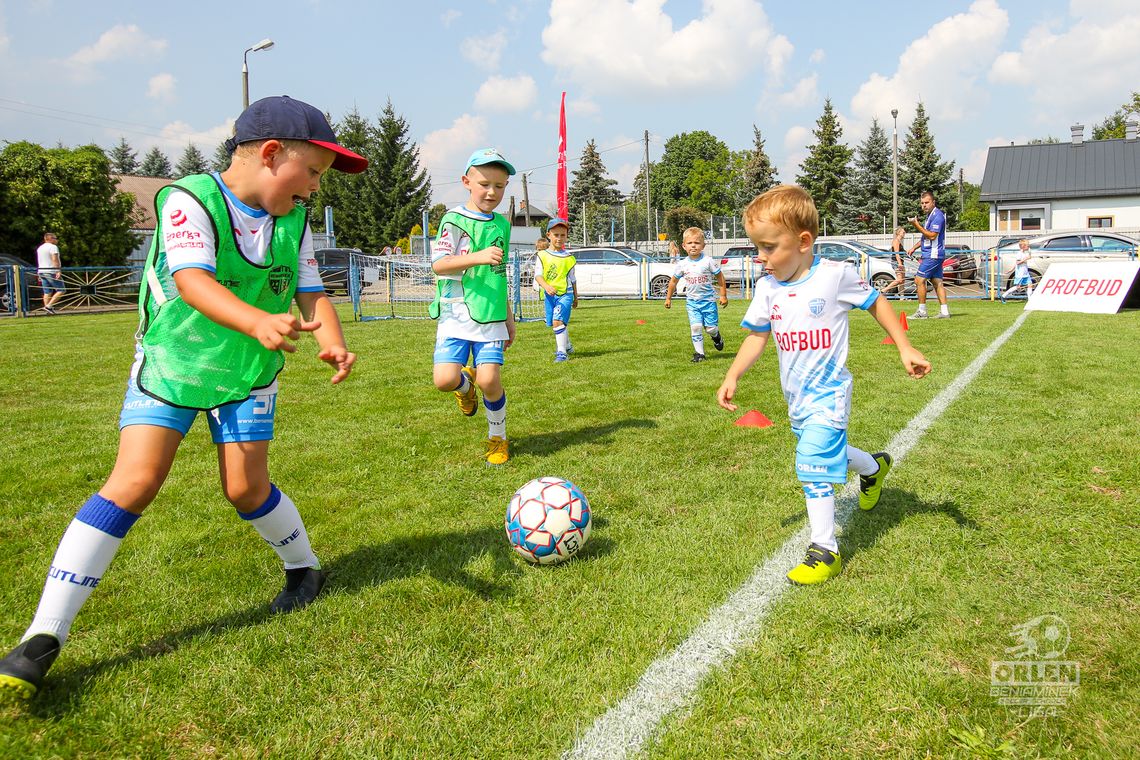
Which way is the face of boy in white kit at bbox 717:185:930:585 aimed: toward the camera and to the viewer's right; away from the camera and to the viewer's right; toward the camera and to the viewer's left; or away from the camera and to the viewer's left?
toward the camera and to the viewer's left

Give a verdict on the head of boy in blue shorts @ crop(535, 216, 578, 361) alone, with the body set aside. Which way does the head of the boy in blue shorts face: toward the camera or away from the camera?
toward the camera

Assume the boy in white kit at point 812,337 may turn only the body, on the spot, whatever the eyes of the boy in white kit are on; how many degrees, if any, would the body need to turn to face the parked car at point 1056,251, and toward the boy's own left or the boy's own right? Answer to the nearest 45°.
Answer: approximately 135° to the boy's own right

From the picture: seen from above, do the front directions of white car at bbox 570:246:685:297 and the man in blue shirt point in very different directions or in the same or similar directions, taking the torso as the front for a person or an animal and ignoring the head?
very different directions

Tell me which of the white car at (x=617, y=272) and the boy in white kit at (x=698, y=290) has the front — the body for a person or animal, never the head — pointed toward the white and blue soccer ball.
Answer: the boy in white kit

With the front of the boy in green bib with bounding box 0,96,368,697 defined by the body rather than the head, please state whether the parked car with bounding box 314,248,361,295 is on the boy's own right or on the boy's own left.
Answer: on the boy's own left

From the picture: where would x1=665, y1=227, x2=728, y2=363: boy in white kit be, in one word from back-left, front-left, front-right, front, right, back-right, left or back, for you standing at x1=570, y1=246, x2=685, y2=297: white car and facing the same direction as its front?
right

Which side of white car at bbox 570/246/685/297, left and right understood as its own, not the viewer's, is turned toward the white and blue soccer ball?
right

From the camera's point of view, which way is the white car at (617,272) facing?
to the viewer's right

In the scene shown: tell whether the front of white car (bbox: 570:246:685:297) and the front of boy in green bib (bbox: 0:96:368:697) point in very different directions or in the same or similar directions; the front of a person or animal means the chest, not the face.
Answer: same or similar directions

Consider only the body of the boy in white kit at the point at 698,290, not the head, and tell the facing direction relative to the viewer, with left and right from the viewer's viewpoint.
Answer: facing the viewer

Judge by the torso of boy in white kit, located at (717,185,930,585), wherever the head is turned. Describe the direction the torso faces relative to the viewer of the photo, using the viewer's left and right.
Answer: facing the viewer and to the left of the viewer

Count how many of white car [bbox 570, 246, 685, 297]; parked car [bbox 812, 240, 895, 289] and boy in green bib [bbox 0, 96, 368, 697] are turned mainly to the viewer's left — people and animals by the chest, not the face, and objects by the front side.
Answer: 0
